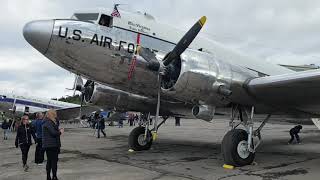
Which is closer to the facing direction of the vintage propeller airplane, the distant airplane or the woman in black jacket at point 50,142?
the woman in black jacket

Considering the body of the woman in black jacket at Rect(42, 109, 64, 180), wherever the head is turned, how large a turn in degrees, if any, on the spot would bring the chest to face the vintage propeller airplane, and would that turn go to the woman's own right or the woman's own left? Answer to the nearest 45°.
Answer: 0° — they already face it

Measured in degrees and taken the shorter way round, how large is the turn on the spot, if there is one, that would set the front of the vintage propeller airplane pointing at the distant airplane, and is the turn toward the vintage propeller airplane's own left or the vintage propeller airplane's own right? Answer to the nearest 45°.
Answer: approximately 90° to the vintage propeller airplane's own right

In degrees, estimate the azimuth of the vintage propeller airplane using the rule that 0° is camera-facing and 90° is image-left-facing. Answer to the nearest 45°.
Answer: approximately 45°

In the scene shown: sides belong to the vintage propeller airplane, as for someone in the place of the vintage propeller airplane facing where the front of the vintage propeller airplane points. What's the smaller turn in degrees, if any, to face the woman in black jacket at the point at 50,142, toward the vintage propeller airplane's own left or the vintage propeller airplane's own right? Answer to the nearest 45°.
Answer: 0° — it already faces them

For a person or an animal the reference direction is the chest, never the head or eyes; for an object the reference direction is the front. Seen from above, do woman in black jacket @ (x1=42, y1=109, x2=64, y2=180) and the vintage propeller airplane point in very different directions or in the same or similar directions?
very different directions
